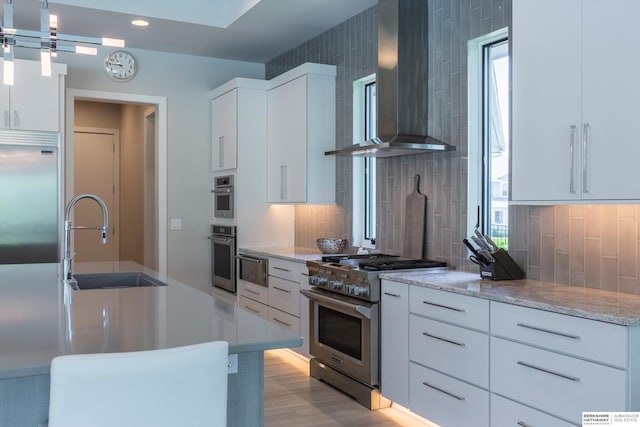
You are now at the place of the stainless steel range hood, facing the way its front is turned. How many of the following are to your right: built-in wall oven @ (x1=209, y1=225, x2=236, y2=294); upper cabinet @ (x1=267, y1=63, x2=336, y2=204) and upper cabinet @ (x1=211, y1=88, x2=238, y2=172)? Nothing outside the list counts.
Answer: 3

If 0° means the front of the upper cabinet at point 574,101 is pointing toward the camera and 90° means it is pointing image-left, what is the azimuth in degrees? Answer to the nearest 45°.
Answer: approximately 0°

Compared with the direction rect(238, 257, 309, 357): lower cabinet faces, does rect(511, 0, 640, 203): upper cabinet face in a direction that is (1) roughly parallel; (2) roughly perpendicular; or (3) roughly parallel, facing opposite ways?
roughly parallel

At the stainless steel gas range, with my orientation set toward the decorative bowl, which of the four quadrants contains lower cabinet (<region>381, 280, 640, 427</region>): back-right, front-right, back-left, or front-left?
back-right

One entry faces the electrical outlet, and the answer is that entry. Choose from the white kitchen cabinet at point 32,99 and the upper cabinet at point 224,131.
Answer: the white kitchen cabinet

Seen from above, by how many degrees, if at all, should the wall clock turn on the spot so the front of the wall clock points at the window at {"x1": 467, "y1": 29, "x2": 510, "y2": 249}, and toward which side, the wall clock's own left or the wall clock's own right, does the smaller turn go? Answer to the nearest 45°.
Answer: approximately 45° to the wall clock's own left

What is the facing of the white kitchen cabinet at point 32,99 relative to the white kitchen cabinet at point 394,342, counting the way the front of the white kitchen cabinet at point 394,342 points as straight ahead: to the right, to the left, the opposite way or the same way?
to the left

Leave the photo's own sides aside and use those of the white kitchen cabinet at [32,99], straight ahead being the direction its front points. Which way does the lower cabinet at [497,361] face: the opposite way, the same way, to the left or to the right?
to the right

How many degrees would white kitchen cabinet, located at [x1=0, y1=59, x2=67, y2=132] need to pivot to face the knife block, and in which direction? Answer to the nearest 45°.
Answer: approximately 45° to its left

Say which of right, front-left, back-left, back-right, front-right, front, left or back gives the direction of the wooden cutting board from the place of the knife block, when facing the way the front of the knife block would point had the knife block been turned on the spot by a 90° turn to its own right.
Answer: front-left

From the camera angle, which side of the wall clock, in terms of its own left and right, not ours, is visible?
front
